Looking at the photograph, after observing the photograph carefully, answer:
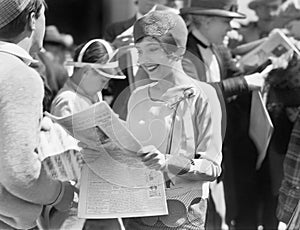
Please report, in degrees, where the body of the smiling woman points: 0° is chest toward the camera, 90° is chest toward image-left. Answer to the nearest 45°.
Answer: approximately 45°
